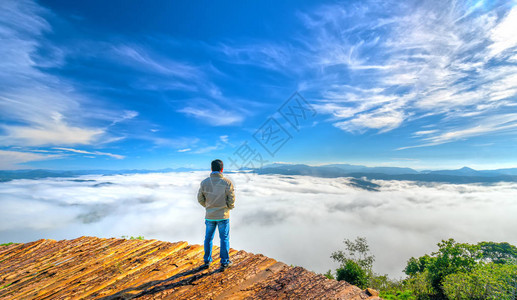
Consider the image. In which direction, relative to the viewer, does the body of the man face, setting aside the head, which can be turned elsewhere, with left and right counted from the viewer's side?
facing away from the viewer

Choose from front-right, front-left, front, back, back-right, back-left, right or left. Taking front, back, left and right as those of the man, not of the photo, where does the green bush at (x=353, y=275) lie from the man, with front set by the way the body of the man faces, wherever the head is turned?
front-right
